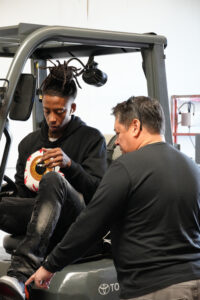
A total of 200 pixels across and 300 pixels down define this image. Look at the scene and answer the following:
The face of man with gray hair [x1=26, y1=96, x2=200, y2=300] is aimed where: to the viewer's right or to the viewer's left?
to the viewer's left

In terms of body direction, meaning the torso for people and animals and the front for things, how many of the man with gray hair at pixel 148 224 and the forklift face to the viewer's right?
0

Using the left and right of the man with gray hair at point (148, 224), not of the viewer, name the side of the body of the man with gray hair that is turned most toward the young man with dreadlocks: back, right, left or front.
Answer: front

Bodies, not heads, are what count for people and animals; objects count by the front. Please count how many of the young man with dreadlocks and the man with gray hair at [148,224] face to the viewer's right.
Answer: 0

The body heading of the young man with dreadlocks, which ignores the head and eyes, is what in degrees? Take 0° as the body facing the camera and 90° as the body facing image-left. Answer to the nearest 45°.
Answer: approximately 45°

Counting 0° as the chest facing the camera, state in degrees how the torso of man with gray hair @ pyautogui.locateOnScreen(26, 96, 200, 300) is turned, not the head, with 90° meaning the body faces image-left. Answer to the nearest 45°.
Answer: approximately 135°
